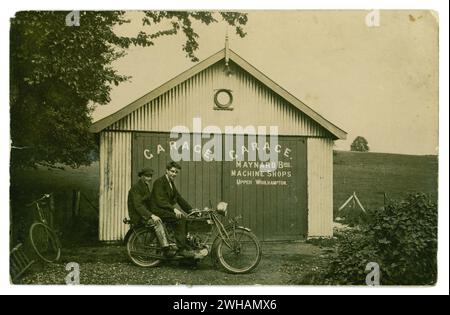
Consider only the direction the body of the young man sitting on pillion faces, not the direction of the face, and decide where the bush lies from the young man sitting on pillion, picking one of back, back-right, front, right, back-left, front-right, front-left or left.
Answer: front

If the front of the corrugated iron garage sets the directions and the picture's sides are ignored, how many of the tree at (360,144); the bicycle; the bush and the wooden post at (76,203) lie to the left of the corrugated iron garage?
2

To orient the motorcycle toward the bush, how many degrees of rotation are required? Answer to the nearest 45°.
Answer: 0° — it already faces it

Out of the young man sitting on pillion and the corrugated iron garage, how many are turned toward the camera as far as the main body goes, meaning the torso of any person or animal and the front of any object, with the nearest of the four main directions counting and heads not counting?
1

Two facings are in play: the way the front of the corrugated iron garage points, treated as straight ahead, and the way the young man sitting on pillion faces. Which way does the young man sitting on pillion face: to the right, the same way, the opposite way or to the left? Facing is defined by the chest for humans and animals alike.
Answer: to the left

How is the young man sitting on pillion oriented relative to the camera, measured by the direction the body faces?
to the viewer's right

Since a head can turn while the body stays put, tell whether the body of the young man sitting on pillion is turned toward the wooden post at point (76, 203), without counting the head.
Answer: no

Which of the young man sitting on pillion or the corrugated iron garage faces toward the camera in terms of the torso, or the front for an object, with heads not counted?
the corrugated iron garage

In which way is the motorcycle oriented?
to the viewer's right

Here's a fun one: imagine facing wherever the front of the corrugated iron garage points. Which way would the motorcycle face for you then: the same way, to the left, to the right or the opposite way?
to the left

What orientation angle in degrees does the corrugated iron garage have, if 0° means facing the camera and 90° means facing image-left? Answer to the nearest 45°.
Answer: approximately 0°

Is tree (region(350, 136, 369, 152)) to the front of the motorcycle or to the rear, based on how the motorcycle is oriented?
to the front

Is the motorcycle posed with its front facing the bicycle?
no
